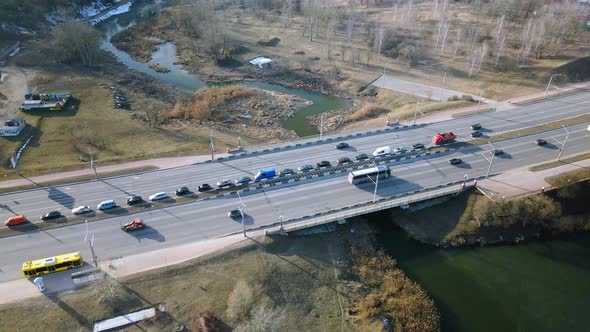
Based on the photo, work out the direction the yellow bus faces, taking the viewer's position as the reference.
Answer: facing to the right of the viewer
